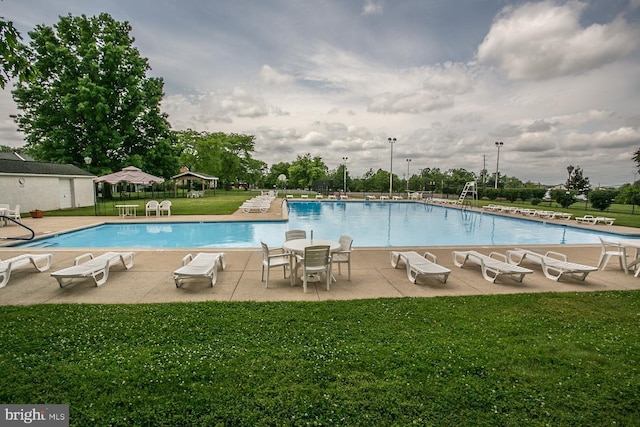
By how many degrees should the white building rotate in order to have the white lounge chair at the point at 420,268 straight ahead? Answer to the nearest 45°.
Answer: approximately 45° to its right

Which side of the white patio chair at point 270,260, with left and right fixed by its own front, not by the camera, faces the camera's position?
right

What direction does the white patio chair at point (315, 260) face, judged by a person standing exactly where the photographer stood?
facing away from the viewer

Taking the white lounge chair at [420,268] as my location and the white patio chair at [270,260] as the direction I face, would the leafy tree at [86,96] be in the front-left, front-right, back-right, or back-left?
front-right

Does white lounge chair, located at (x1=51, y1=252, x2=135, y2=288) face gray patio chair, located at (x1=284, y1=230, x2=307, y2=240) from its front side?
no

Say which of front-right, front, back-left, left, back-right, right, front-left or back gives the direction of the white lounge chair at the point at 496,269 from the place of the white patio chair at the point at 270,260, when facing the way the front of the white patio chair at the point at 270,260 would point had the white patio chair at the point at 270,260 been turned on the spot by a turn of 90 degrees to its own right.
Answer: left

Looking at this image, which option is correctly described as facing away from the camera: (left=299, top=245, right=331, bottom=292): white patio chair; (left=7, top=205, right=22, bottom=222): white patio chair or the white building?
(left=299, top=245, right=331, bottom=292): white patio chair

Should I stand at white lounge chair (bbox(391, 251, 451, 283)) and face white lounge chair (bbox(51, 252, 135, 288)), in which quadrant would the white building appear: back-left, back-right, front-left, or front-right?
front-right

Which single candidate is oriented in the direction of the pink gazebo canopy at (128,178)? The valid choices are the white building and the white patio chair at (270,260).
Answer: the white building

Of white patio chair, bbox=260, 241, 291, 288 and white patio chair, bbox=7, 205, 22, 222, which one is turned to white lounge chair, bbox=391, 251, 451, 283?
white patio chair, bbox=260, 241, 291, 288

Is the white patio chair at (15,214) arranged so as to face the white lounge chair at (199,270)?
no

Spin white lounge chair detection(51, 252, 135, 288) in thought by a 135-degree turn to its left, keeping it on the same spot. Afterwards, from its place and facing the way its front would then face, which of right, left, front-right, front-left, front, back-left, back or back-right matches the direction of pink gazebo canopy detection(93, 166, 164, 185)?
right

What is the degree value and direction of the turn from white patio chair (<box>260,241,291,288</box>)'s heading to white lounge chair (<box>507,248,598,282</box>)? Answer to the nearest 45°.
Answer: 0° — it already faces it

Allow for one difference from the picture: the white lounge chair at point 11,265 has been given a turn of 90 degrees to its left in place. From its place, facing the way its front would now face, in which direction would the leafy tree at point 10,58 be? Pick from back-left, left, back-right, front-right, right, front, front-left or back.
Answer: back-left
